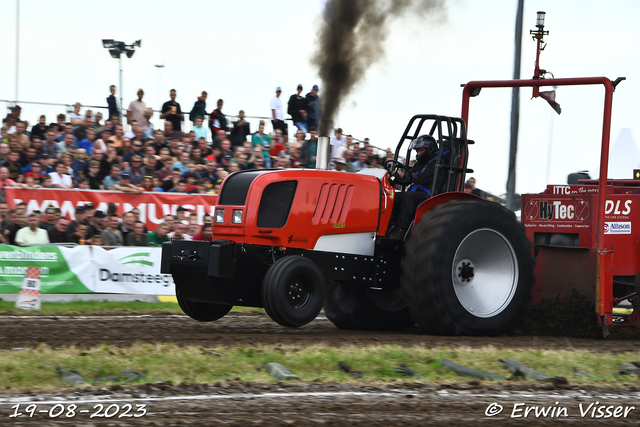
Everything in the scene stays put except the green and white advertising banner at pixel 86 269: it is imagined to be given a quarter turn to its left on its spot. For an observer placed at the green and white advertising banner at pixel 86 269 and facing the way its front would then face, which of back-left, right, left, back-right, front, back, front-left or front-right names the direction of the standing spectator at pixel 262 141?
front-left

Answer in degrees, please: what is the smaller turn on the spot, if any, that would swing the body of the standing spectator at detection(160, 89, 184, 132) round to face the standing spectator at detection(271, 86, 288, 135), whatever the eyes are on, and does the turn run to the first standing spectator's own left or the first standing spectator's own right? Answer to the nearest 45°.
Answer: approximately 90° to the first standing spectator's own left

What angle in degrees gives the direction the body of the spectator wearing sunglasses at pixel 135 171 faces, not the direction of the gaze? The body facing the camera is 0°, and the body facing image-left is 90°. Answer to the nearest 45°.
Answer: approximately 0°

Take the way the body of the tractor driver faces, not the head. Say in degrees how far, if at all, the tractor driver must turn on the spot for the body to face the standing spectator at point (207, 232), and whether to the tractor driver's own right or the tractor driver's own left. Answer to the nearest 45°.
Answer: approximately 90° to the tractor driver's own right

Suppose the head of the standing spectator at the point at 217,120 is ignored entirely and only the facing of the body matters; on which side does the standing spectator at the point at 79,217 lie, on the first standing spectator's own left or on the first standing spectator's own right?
on the first standing spectator's own right

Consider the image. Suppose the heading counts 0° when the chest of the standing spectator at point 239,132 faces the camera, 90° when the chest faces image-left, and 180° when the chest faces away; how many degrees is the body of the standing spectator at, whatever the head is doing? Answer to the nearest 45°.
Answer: approximately 0°

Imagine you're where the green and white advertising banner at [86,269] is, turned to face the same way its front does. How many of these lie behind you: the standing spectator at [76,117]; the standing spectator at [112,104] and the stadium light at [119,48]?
3

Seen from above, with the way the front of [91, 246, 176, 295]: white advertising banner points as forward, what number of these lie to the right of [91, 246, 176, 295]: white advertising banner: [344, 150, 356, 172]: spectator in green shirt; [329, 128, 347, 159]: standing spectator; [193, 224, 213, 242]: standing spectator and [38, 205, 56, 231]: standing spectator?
1

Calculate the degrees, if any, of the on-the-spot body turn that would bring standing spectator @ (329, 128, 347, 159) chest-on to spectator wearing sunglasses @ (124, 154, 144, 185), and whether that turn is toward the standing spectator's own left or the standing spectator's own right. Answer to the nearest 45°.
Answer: approximately 45° to the standing spectator's own right

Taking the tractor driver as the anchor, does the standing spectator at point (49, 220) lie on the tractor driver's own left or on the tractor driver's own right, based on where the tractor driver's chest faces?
on the tractor driver's own right

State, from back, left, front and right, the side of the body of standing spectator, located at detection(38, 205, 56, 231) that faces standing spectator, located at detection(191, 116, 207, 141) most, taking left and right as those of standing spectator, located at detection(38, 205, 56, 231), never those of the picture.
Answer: left
